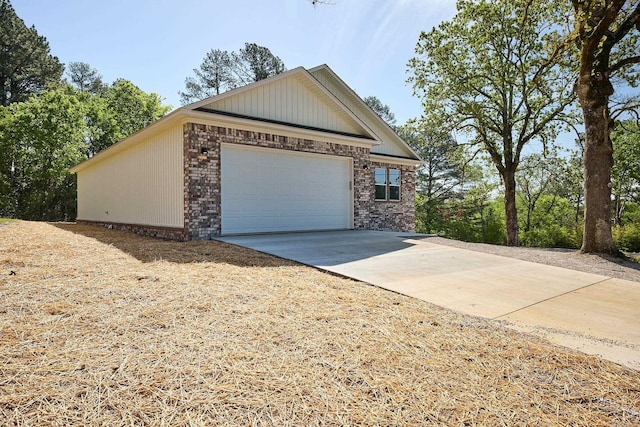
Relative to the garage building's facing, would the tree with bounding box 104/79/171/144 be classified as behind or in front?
behind

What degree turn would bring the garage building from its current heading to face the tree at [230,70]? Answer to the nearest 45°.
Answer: approximately 135° to its left

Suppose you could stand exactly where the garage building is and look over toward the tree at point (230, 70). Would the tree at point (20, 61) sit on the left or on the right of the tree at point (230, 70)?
left

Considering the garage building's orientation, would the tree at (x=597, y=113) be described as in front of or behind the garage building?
in front

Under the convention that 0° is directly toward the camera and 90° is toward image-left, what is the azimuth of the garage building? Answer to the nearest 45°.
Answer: approximately 315°

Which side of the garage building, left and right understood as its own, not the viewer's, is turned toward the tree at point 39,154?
back

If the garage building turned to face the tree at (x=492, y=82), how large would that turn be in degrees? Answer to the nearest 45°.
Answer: approximately 45° to its left

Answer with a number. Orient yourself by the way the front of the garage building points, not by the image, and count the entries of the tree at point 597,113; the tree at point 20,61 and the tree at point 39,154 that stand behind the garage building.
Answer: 2

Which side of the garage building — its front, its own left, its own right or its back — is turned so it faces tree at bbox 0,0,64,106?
back

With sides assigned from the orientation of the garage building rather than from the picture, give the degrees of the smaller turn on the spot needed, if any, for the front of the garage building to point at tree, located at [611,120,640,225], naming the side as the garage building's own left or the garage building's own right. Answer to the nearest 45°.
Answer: approximately 45° to the garage building's own left

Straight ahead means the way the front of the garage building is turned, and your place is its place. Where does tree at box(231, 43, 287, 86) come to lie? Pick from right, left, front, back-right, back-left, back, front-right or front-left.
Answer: back-left
